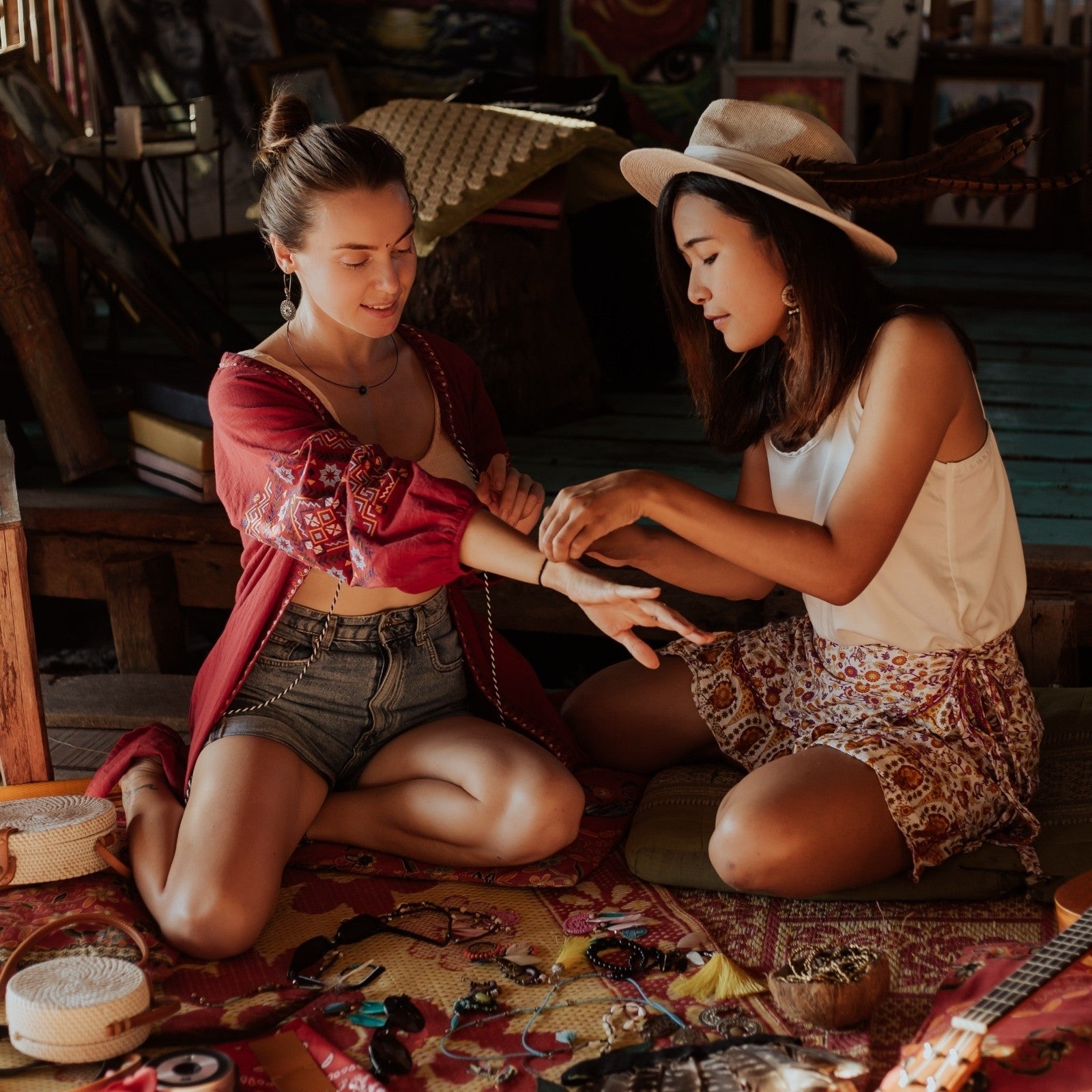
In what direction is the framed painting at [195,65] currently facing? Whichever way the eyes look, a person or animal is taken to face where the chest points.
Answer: toward the camera

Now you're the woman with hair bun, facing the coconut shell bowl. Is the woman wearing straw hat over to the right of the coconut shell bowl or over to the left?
left

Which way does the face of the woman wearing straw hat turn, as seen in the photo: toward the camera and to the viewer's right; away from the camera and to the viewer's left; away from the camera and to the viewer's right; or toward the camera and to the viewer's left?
toward the camera and to the viewer's left

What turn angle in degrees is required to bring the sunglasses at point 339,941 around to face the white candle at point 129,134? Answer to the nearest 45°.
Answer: approximately 45° to its right

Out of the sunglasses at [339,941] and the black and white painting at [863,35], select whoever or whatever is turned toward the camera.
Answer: the black and white painting

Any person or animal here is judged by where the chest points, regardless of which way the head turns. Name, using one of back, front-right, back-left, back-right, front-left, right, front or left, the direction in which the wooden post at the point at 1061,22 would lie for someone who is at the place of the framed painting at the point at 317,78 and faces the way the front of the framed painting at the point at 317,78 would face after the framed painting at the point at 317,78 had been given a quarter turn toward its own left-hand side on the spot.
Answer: front

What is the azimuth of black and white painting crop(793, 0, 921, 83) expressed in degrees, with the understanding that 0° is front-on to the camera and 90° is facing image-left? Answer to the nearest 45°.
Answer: approximately 0°

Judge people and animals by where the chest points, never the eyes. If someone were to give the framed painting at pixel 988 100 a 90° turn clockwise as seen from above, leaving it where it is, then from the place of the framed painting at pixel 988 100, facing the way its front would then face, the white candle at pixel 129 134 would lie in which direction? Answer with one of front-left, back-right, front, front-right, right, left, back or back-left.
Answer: front-left

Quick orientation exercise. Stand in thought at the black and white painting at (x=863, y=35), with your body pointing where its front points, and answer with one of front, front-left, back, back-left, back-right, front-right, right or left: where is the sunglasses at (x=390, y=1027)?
front

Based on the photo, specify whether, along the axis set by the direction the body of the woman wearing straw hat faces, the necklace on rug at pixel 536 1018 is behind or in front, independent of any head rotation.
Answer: in front

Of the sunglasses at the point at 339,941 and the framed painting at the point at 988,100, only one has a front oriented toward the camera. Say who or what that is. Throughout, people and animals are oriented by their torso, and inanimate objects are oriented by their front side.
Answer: the framed painting

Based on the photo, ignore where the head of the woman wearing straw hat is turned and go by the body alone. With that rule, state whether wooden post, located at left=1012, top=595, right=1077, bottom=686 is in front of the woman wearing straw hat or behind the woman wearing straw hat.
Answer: behind

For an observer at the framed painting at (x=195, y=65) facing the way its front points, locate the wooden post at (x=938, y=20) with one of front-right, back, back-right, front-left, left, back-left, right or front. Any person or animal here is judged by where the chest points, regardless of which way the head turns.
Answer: left

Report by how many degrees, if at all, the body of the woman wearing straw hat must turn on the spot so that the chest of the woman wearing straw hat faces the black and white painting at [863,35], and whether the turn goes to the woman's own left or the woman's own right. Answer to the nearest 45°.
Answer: approximately 135° to the woman's own right

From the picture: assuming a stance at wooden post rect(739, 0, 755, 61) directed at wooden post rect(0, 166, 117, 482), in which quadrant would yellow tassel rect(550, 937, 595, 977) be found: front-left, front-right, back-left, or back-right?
front-left

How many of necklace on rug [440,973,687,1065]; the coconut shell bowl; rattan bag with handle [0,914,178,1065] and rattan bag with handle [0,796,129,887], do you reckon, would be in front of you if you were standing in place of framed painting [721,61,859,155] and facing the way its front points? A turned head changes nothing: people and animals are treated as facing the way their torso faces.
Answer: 4

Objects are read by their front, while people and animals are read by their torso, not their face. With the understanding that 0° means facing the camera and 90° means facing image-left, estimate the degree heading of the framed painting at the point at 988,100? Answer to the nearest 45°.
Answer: approximately 0°

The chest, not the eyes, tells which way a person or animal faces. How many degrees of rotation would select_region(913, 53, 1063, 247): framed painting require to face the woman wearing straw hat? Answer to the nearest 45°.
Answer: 0° — it already faces them

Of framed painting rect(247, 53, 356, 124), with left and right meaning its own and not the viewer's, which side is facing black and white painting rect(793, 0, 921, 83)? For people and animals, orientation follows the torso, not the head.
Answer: left

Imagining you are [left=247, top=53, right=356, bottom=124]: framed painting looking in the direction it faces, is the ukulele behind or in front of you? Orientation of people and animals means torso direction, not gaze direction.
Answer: in front

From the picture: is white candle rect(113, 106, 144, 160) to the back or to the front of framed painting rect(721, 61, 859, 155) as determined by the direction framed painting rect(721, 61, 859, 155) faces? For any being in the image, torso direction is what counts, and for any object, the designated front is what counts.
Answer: to the front
